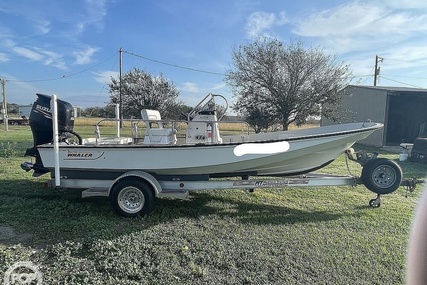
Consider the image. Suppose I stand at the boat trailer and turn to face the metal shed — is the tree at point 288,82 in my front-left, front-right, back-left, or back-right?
front-left

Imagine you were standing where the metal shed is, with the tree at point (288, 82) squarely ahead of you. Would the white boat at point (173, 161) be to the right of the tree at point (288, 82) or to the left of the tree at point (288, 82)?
left

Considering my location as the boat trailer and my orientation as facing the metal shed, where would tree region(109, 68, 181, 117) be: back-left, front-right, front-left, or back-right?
front-left

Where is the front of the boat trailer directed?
to the viewer's right

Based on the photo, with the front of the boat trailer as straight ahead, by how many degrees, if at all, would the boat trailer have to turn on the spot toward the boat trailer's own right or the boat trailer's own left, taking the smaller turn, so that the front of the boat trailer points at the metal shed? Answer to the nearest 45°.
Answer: approximately 45° to the boat trailer's own left

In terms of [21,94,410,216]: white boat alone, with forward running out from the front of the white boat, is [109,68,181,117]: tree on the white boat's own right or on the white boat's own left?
on the white boat's own left

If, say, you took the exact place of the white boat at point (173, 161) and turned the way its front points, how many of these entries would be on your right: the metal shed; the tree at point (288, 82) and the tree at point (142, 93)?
0

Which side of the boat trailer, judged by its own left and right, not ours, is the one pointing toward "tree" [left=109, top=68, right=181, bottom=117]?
left

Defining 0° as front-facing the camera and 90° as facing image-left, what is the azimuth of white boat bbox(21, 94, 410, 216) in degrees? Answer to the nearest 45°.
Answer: approximately 270°

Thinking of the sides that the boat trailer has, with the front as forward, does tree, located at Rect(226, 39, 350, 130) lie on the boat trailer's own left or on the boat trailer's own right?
on the boat trailer's own left

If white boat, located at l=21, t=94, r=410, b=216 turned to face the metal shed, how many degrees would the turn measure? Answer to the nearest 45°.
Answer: approximately 45° to its left
